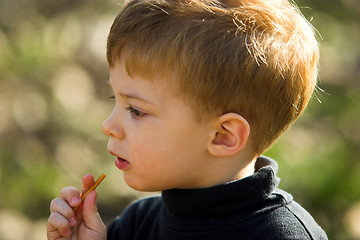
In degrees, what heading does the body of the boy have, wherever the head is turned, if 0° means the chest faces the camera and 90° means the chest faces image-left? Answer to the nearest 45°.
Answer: approximately 90°
